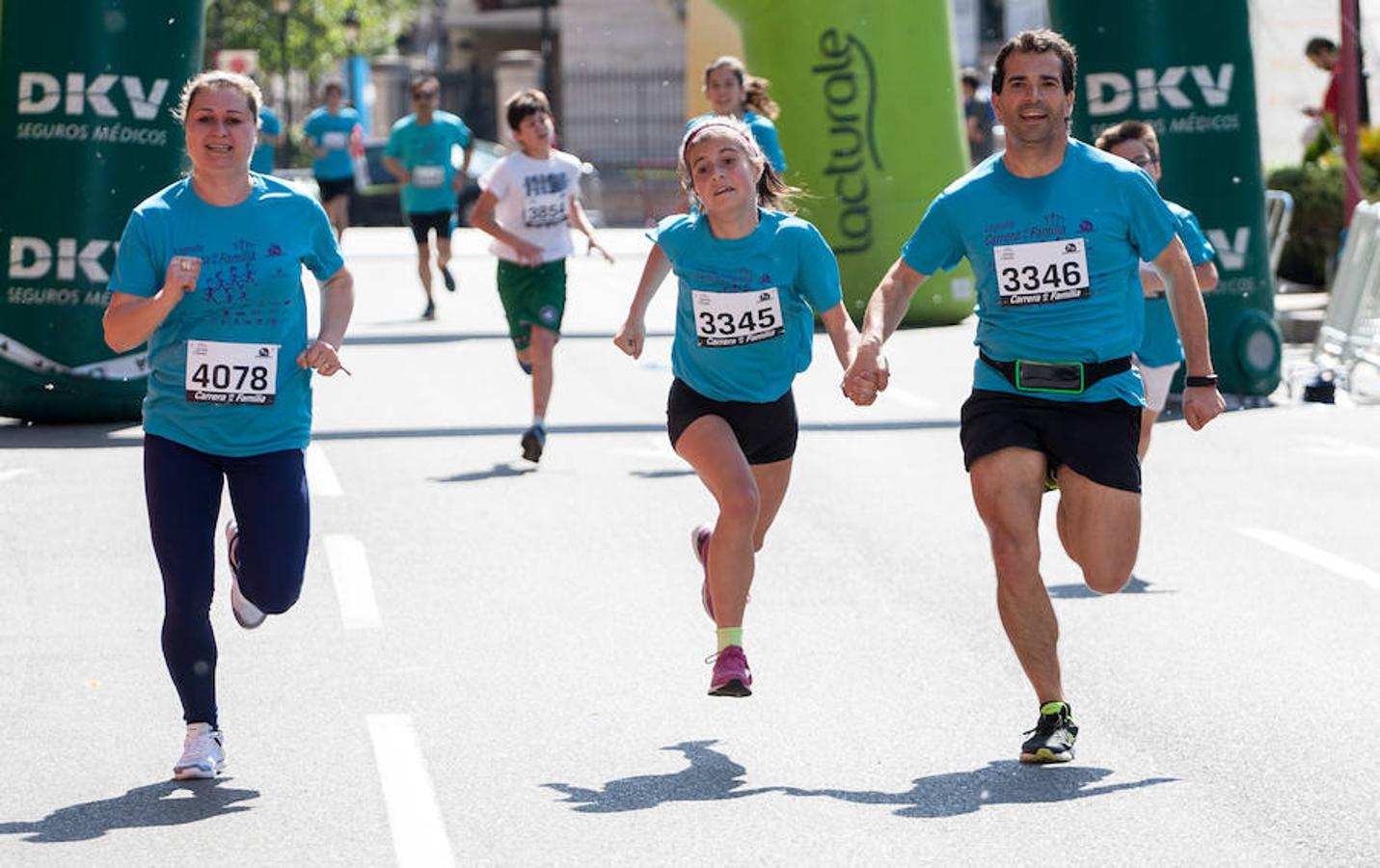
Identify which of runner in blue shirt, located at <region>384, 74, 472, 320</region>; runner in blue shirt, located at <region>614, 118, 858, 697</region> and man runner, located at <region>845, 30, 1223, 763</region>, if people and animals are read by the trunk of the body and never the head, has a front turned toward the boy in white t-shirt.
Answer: runner in blue shirt, located at <region>384, 74, 472, 320</region>

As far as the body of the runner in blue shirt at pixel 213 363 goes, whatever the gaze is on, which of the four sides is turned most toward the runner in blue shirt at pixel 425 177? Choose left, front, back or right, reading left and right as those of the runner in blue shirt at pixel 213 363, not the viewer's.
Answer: back

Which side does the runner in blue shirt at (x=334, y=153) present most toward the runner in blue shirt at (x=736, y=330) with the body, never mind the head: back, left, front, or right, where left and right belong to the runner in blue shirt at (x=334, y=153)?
front

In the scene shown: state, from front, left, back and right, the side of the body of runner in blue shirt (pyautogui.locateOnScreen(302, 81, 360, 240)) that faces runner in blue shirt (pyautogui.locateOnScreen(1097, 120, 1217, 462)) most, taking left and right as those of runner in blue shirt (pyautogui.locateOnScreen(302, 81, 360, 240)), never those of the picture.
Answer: front

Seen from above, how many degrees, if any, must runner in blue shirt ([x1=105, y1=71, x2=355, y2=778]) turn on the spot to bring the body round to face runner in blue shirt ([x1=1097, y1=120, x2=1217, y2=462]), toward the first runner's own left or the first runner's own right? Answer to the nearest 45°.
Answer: approximately 135° to the first runner's own left

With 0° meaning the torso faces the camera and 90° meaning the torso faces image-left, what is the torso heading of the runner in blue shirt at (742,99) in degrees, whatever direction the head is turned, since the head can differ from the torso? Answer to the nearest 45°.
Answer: approximately 0°
